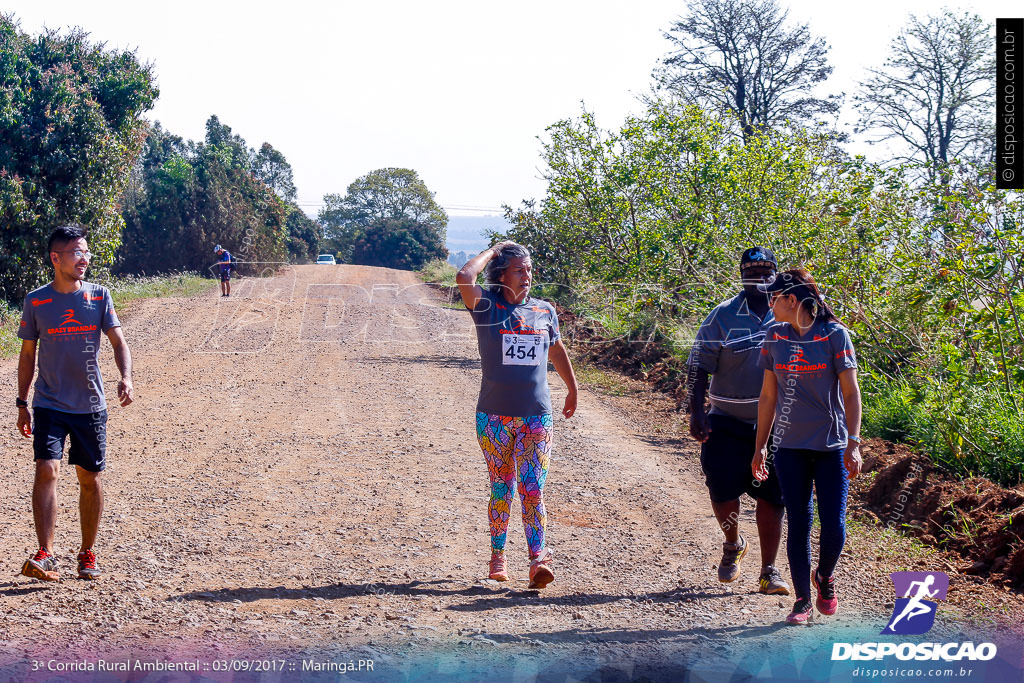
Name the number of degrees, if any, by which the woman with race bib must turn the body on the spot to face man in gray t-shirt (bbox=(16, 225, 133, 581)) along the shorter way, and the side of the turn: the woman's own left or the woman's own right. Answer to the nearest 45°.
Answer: approximately 90° to the woman's own right

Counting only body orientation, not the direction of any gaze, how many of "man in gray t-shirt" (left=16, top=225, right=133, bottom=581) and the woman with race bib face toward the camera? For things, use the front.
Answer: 2

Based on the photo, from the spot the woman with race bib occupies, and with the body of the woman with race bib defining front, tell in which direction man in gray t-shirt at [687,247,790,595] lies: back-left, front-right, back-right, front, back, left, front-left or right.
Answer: left

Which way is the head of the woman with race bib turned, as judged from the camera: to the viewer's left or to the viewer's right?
to the viewer's right

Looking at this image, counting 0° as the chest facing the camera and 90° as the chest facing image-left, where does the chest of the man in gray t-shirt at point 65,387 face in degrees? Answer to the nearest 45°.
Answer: approximately 0°

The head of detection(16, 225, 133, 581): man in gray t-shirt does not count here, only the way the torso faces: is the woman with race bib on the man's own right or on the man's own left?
on the man's own left

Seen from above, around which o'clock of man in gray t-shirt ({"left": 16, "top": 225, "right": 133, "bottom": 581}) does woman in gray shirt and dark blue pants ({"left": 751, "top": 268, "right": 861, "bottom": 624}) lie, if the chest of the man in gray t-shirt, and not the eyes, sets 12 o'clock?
The woman in gray shirt and dark blue pants is roughly at 10 o'clock from the man in gray t-shirt.

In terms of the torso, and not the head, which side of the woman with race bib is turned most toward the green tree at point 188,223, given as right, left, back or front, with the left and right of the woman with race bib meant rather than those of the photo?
back

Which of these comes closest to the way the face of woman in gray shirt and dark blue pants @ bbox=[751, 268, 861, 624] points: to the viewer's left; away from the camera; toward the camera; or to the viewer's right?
to the viewer's left
